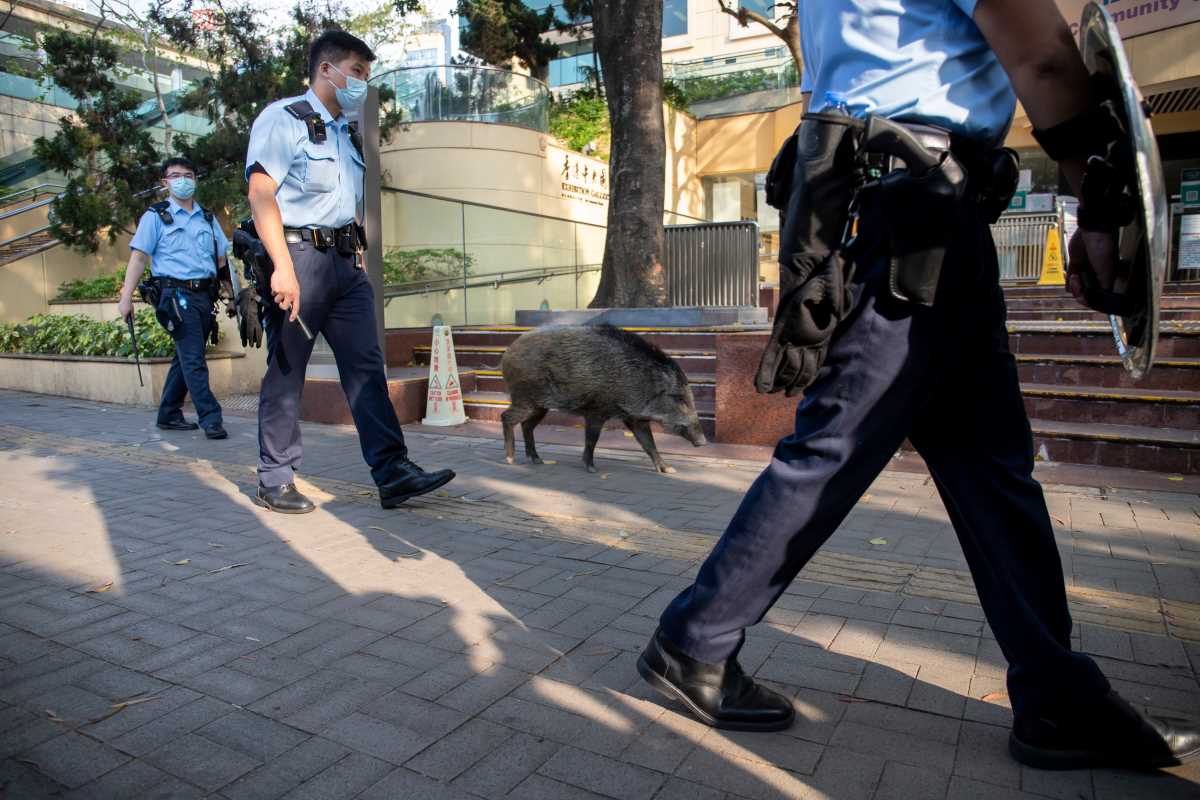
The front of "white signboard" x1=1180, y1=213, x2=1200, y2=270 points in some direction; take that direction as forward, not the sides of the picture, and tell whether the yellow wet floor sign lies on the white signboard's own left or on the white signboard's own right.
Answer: on the white signboard's own right

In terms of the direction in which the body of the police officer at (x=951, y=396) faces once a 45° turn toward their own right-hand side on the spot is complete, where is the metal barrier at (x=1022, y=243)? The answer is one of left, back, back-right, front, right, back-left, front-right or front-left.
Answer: back-left

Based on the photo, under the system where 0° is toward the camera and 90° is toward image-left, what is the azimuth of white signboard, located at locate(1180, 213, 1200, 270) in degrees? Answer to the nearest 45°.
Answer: approximately 0°

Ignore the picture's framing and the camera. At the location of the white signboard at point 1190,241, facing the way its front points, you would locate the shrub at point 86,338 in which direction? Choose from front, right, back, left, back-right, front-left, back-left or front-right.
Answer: front-right

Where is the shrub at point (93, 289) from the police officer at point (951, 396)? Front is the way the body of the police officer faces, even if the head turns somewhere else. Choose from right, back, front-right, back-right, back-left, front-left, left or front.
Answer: back-left

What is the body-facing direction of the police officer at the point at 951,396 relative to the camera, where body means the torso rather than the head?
to the viewer's right

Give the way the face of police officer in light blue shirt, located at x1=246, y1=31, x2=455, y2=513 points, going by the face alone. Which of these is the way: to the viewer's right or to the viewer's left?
to the viewer's right

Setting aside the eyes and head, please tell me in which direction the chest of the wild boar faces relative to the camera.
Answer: to the viewer's right

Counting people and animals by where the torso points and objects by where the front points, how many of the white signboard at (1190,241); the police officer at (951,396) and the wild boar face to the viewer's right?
2

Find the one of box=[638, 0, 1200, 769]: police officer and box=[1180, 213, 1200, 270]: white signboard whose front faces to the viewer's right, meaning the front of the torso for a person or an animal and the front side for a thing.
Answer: the police officer

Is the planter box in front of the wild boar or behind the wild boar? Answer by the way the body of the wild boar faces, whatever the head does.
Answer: behind

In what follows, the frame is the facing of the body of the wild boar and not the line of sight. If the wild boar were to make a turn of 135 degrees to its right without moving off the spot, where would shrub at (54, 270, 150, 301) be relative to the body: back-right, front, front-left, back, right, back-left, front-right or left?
right

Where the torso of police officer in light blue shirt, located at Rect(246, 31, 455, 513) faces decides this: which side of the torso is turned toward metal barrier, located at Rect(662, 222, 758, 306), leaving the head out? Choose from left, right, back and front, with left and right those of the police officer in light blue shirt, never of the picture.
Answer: left
